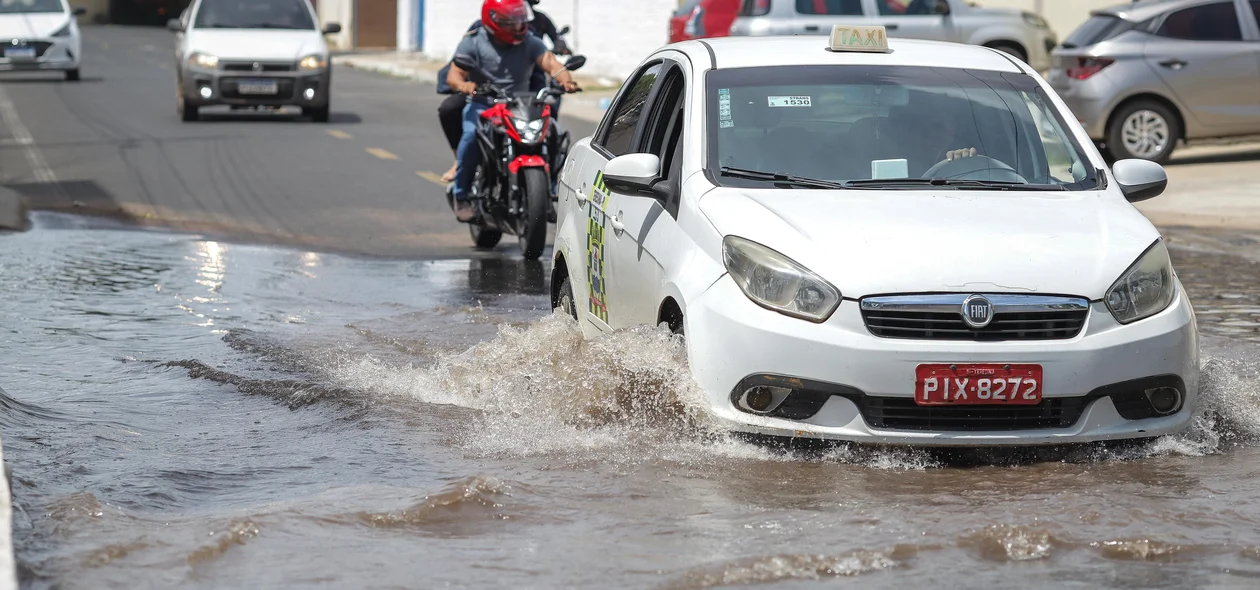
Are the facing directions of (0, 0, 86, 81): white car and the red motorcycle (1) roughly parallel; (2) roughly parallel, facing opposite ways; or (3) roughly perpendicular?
roughly parallel

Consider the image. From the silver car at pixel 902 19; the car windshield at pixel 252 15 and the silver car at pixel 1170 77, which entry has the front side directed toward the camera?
the car windshield

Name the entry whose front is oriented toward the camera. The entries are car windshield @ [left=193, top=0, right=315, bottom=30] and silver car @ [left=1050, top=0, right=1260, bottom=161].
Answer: the car windshield

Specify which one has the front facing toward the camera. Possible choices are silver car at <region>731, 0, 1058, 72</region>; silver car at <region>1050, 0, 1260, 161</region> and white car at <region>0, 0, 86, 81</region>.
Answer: the white car

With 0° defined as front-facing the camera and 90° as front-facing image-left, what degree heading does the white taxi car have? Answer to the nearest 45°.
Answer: approximately 315°

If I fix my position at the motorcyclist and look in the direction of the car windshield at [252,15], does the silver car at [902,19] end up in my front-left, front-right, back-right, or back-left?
front-right

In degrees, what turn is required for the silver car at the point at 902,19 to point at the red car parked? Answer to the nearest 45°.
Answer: approximately 135° to its left

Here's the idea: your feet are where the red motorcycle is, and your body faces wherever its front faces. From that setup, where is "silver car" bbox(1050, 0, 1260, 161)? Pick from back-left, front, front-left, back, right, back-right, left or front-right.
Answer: back-left

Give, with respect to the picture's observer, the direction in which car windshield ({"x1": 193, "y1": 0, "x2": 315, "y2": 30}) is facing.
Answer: facing the viewer

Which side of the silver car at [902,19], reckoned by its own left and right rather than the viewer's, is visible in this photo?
right

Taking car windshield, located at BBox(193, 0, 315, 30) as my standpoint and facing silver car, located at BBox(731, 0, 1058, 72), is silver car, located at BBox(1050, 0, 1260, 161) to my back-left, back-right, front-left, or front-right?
front-right

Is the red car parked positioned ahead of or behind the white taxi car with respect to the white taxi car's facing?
behind

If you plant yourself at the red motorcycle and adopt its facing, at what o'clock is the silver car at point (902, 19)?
The silver car is roughly at 7 o'clock from the red motorcycle.

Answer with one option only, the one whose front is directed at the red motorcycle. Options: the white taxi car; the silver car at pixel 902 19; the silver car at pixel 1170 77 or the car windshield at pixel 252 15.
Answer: the car windshield

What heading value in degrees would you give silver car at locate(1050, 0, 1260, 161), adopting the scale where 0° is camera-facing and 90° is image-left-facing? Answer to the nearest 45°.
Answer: approximately 270°

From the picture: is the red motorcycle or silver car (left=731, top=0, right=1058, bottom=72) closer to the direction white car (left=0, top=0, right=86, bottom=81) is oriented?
the red motorcycle
